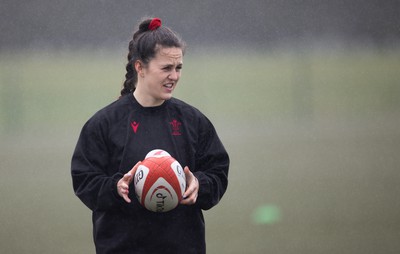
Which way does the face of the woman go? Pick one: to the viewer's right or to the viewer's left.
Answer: to the viewer's right

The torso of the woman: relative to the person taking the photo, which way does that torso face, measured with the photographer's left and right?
facing the viewer
